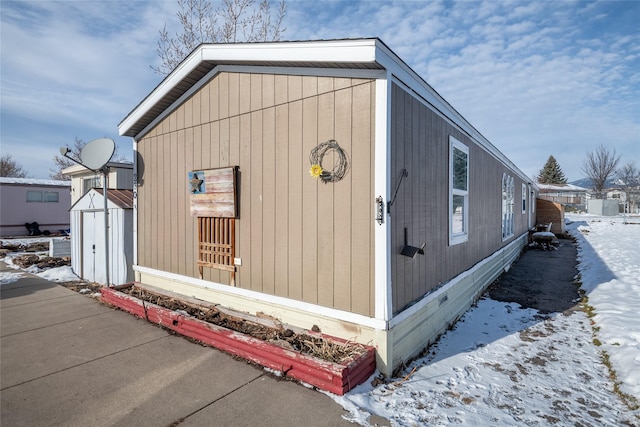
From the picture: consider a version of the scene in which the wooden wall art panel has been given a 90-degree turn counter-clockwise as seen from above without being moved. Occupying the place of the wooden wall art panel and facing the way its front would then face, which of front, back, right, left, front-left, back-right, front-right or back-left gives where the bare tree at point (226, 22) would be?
back-left

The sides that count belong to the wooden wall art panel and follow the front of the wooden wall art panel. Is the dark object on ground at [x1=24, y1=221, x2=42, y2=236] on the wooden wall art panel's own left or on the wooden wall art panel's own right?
on the wooden wall art panel's own right

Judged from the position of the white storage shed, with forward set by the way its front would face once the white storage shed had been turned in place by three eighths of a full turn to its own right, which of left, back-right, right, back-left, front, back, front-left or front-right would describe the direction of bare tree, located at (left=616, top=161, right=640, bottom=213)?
right

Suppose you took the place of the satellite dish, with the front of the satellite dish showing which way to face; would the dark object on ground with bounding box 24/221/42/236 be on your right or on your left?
on your right

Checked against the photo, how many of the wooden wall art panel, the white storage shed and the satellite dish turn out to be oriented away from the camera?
0

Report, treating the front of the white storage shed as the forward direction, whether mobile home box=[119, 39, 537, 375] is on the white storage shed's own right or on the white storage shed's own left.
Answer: on the white storage shed's own left

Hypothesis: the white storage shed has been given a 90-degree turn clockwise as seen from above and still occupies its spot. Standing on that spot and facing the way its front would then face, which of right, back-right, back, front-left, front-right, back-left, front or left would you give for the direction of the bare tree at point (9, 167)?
front-right

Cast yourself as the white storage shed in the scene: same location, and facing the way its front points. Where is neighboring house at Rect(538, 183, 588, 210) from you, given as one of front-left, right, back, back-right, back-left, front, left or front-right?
back-left

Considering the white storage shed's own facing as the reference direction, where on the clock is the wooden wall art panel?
The wooden wall art panel is roughly at 10 o'clock from the white storage shed.

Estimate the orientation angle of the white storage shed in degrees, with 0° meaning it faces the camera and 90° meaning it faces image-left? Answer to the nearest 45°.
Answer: approximately 45°

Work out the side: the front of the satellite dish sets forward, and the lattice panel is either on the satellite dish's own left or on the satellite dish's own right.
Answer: on the satellite dish's own left

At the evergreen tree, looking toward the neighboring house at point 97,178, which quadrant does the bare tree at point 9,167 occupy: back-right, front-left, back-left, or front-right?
front-right

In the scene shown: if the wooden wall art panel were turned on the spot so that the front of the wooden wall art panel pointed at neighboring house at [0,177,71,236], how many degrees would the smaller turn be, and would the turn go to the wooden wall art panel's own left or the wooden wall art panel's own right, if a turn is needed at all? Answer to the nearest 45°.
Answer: approximately 90° to the wooden wall art panel's own right

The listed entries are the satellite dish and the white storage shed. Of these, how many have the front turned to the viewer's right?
0

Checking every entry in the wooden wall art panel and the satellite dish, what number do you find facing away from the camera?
0
